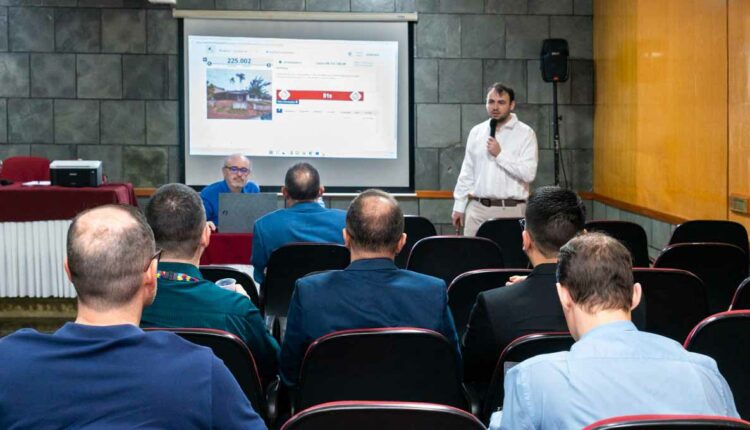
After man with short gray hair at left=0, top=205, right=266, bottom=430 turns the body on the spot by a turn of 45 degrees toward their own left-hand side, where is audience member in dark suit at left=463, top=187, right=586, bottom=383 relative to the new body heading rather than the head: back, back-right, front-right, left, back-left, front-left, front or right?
right

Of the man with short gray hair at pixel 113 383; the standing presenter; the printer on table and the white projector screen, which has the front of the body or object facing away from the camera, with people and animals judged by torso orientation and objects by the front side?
the man with short gray hair

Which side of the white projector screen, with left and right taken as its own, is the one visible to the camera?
front

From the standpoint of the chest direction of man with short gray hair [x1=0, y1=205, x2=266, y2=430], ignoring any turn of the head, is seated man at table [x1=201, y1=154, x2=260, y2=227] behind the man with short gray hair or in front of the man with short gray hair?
in front

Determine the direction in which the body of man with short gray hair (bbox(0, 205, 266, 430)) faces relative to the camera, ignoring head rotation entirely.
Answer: away from the camera

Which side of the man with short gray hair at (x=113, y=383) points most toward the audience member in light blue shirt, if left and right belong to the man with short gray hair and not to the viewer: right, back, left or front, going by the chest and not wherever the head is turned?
right

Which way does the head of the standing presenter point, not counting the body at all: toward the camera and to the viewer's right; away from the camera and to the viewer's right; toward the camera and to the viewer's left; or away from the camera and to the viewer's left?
toward the camera and to the viewer's left

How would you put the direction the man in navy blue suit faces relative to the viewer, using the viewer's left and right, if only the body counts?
facing away from the viewer

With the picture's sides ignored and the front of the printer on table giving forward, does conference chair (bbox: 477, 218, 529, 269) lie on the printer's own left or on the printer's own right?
on the printer's own left

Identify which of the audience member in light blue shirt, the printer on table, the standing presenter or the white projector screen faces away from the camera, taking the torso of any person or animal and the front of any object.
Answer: the audience member in light blue shirt

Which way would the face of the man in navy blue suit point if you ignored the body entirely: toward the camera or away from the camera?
away from the camera

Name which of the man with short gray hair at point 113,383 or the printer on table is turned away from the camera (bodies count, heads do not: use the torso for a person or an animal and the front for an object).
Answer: the man with short gray hair

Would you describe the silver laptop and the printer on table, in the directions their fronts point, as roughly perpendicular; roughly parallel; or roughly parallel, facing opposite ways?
roughly parallel, facing opposite ways

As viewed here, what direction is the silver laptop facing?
away from the camera
